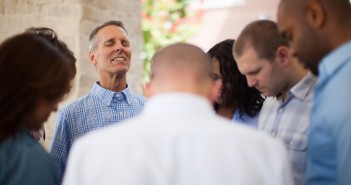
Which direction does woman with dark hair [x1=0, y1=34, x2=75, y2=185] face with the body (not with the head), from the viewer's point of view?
to the viewer's right

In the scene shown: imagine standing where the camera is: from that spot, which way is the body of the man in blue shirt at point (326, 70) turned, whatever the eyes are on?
to the viewer's left

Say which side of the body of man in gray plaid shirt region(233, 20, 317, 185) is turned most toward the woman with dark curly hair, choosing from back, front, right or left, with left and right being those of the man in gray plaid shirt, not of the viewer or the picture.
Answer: right

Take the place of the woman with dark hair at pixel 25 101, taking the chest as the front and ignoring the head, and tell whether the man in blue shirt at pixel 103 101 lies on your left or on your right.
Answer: on your left

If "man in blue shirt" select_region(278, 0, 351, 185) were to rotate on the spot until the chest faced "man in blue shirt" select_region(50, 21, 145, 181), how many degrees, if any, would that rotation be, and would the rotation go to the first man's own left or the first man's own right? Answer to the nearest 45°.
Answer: approximately 45° to the first man's own right

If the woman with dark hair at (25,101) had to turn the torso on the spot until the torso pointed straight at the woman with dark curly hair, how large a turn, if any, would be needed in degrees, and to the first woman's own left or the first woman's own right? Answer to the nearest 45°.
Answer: approximately 45° to the first woman's own left

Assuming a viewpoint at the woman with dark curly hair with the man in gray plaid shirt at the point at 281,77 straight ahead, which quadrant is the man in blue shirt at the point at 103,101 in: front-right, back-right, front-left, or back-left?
back-right

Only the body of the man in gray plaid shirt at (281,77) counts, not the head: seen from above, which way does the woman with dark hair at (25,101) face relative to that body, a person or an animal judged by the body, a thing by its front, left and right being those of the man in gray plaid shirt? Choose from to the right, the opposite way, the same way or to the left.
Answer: the opposite way

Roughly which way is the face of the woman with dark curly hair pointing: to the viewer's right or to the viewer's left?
to the viewer's left

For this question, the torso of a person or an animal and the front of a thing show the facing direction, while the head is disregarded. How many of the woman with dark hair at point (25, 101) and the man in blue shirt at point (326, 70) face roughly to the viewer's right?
1
